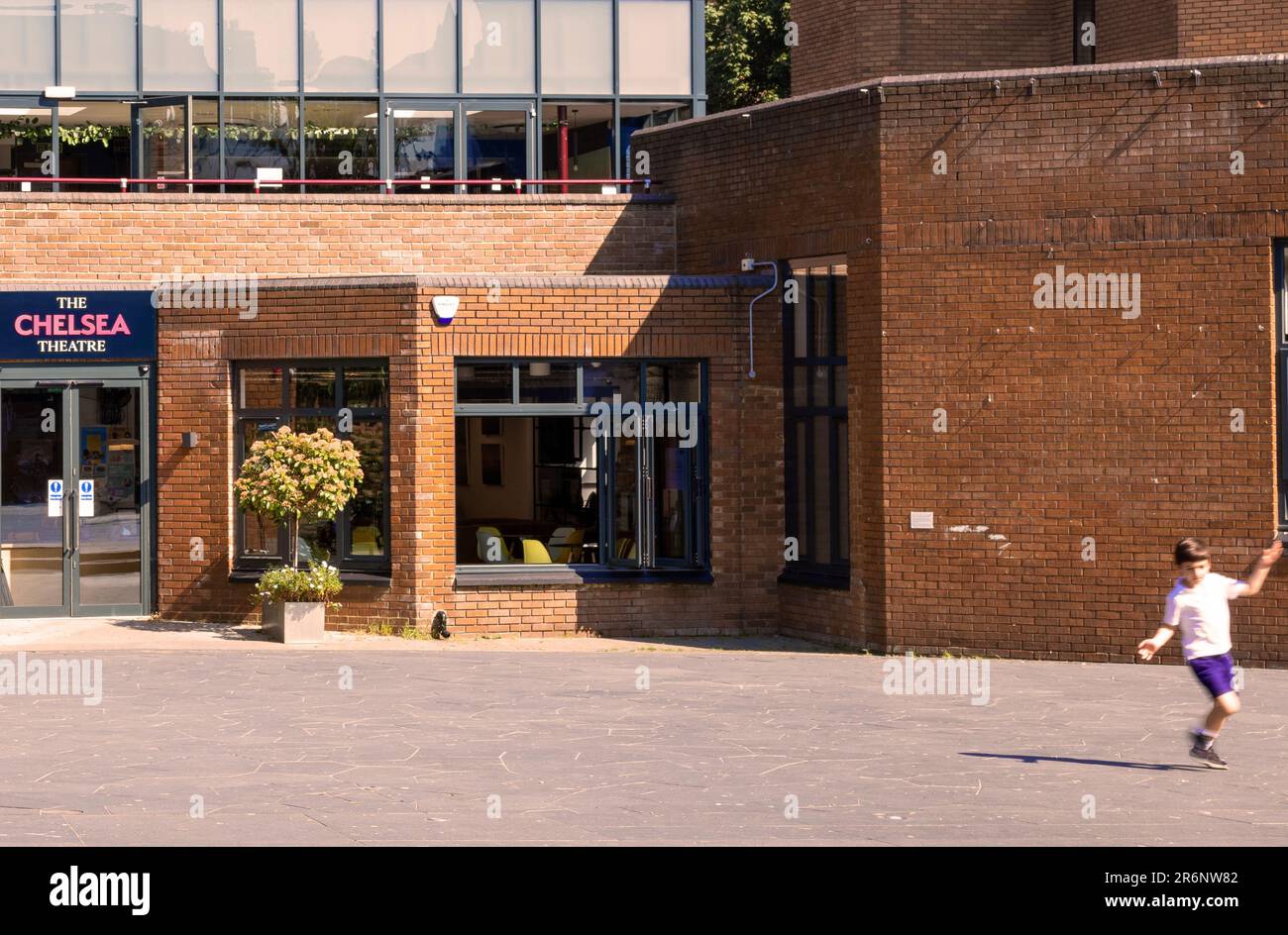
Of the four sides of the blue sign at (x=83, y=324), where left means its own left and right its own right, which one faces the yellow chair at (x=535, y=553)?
left

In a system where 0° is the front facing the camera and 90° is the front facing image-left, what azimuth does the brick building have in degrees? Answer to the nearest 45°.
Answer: approximately 0°

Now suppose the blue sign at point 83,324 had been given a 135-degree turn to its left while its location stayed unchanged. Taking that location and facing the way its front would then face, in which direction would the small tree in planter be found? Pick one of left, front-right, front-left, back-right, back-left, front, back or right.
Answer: right

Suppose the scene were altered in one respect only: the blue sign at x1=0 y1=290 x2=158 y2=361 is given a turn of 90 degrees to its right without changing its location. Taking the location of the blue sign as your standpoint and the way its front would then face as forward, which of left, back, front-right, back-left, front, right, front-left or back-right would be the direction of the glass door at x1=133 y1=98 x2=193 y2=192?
right

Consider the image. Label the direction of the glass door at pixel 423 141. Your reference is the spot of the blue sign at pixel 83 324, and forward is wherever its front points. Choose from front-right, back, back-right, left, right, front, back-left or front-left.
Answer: back-left

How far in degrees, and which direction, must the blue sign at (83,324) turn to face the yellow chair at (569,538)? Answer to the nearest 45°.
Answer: approximately 90° to its left

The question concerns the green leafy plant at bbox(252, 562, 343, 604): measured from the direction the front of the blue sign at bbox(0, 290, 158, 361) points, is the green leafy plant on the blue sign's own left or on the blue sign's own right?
on the blue sign's own left
